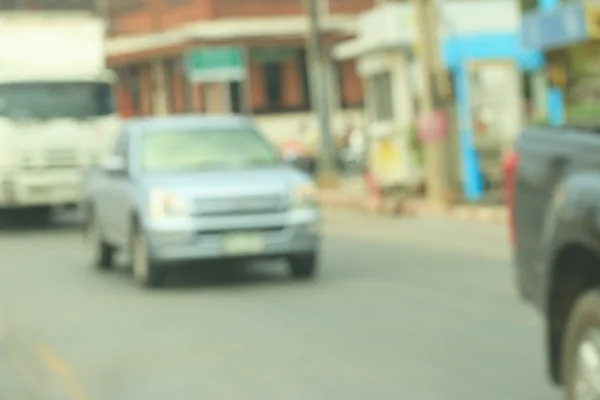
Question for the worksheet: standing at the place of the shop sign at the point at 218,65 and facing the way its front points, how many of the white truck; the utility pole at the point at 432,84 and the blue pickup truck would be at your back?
0

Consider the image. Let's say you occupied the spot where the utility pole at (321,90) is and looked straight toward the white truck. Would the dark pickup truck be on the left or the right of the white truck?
left

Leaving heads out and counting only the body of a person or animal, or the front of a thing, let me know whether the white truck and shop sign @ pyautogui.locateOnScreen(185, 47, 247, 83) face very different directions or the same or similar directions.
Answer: same or similar directions

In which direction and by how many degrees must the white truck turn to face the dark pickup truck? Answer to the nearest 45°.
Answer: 0° — it already faces it

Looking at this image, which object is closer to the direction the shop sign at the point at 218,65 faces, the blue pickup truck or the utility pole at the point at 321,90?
the blue pickup truck

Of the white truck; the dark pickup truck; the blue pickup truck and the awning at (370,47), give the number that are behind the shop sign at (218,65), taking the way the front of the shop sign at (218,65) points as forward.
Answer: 0

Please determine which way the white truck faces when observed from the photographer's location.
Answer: facing the viewer

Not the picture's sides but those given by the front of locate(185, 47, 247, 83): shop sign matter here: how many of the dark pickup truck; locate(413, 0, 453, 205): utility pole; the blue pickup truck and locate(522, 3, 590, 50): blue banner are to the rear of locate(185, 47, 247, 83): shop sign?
0

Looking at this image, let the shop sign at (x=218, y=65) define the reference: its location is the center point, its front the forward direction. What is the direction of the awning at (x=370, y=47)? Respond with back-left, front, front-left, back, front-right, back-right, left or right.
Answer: front-left

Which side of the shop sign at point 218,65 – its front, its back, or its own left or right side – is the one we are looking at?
front

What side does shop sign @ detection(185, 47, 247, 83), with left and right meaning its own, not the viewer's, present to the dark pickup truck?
front

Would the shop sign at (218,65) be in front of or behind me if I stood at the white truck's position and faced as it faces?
behind

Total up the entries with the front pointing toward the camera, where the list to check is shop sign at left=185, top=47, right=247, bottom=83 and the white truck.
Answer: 2
